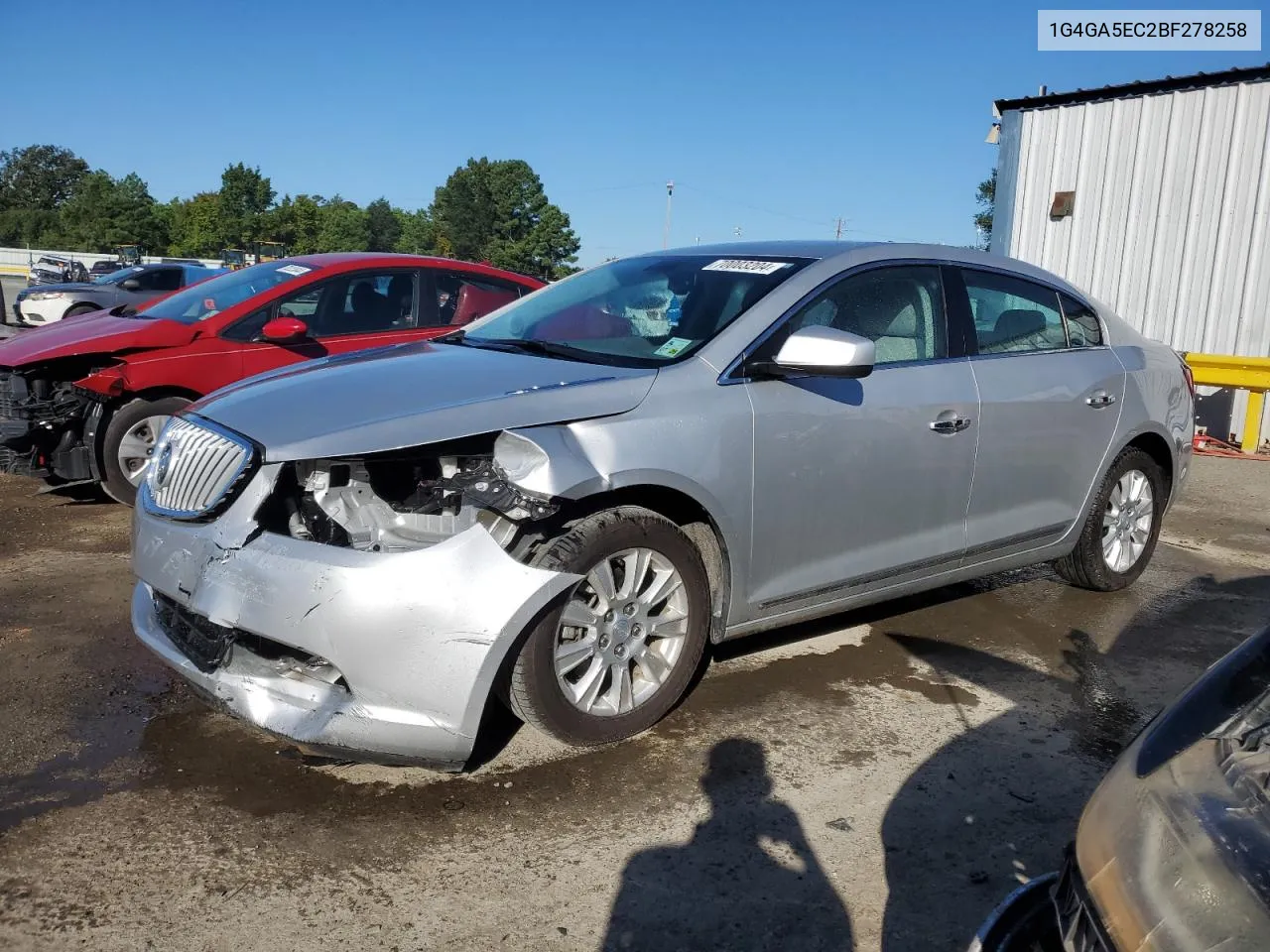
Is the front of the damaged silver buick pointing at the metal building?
no

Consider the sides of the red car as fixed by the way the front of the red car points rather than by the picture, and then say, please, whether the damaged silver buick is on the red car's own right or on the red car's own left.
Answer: on the red car's own left

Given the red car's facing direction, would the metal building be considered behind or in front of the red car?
behind

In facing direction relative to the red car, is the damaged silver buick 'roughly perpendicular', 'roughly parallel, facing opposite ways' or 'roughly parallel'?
roughly parallel

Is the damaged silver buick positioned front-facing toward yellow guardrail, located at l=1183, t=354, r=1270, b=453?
no

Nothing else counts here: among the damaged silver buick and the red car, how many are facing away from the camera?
0

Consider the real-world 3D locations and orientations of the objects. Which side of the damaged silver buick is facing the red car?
right

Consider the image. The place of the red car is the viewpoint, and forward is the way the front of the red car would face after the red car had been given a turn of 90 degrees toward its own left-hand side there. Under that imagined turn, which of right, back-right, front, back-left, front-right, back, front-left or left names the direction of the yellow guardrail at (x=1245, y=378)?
front-left

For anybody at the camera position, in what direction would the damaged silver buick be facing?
facing the viewer and to the left of the viewer
